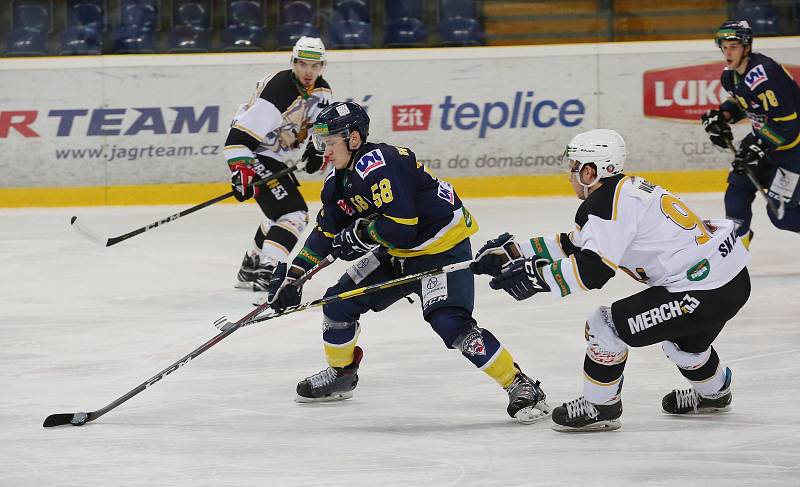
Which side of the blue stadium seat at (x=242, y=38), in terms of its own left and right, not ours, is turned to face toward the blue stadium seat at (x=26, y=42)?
right

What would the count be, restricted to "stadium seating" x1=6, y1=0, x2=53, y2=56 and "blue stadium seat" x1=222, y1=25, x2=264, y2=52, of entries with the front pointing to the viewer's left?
0

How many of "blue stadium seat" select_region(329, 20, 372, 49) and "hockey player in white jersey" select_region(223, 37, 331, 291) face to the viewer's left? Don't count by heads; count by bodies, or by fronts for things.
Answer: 0

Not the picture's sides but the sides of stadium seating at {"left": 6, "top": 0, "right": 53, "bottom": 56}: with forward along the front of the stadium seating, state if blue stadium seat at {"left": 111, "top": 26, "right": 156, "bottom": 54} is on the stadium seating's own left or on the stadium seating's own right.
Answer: on the stadium seating's own left

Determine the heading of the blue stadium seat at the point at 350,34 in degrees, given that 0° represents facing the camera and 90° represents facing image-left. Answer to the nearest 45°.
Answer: approximately 0°

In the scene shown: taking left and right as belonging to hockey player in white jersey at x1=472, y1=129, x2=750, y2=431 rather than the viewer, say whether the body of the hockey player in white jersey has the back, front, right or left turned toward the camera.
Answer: left

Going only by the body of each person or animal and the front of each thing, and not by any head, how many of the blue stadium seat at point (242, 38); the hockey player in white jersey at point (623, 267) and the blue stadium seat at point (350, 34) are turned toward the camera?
2

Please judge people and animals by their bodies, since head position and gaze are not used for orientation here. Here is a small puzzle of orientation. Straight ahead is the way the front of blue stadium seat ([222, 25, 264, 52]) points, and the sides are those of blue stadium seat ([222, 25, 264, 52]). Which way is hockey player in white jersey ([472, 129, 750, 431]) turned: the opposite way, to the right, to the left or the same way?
to the right

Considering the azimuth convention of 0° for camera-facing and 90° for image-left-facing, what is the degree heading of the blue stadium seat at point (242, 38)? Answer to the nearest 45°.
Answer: approximately 0°

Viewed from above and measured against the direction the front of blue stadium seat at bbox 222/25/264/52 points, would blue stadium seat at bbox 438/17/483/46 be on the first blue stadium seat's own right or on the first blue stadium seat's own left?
on the first blue stadium seat's own left
